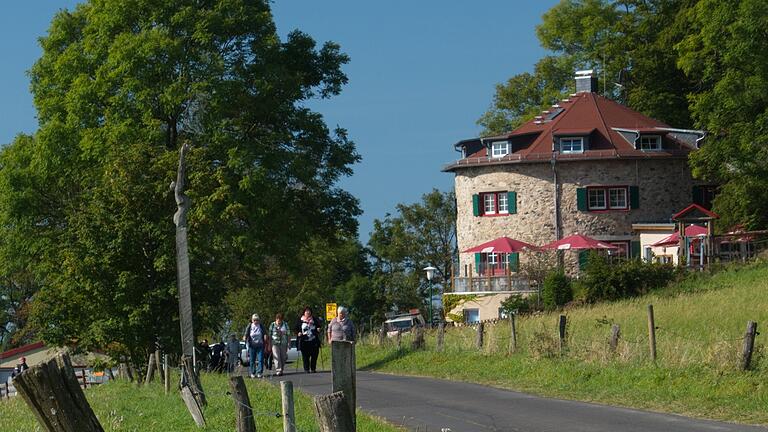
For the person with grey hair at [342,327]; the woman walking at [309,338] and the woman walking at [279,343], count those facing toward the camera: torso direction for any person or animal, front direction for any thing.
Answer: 3

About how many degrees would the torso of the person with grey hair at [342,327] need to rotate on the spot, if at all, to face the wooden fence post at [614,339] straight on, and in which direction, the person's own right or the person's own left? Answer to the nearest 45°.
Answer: approximately 45° to the person's own left

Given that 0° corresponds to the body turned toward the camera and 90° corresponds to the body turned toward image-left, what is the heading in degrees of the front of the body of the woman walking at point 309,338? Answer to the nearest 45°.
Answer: approximately 0°

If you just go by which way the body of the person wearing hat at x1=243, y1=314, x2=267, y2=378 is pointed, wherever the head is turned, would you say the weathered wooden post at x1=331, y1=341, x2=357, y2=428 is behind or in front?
in front

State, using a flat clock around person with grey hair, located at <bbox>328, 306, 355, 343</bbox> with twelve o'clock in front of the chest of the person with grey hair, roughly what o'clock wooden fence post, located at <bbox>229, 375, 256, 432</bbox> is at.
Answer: The wooden fence post is roughly at 12 o'clock from the person with grey hair.

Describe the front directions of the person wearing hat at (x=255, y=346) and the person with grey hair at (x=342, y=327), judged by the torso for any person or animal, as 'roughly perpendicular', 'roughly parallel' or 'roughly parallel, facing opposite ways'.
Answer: roughly parallel

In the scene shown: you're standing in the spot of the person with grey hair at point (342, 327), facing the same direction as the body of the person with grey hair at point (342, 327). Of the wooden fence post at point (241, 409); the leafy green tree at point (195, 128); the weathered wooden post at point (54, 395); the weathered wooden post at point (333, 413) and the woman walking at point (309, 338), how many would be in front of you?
3

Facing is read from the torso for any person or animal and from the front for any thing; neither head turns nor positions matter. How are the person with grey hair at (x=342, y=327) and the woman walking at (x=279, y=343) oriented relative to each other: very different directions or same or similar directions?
same or similar directions

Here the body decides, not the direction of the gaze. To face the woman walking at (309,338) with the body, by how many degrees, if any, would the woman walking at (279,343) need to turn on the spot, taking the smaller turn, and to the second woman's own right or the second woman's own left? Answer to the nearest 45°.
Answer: approximately 135° to the second woman's own left

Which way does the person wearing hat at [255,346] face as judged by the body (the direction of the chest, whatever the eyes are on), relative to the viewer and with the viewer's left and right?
facing the viewer

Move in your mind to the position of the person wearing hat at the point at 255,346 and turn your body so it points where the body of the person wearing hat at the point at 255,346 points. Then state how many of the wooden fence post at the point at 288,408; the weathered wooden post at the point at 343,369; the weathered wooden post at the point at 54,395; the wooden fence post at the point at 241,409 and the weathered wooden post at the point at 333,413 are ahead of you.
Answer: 5

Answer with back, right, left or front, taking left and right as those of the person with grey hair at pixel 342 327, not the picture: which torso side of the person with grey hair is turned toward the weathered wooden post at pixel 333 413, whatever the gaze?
front

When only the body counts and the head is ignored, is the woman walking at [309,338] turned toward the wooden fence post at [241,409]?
yes

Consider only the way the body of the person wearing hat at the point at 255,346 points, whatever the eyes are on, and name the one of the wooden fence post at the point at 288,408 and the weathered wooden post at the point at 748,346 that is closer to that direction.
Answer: the wooden fence post

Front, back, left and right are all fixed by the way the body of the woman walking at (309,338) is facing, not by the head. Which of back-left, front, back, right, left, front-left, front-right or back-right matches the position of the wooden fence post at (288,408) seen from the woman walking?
front

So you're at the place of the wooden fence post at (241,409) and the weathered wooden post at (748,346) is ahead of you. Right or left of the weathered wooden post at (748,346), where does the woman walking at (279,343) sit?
left

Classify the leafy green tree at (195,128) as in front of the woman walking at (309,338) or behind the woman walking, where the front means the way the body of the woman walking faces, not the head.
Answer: behind

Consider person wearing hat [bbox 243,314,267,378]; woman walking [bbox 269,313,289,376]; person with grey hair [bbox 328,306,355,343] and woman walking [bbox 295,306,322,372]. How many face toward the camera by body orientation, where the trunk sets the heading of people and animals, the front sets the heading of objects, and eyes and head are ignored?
4
